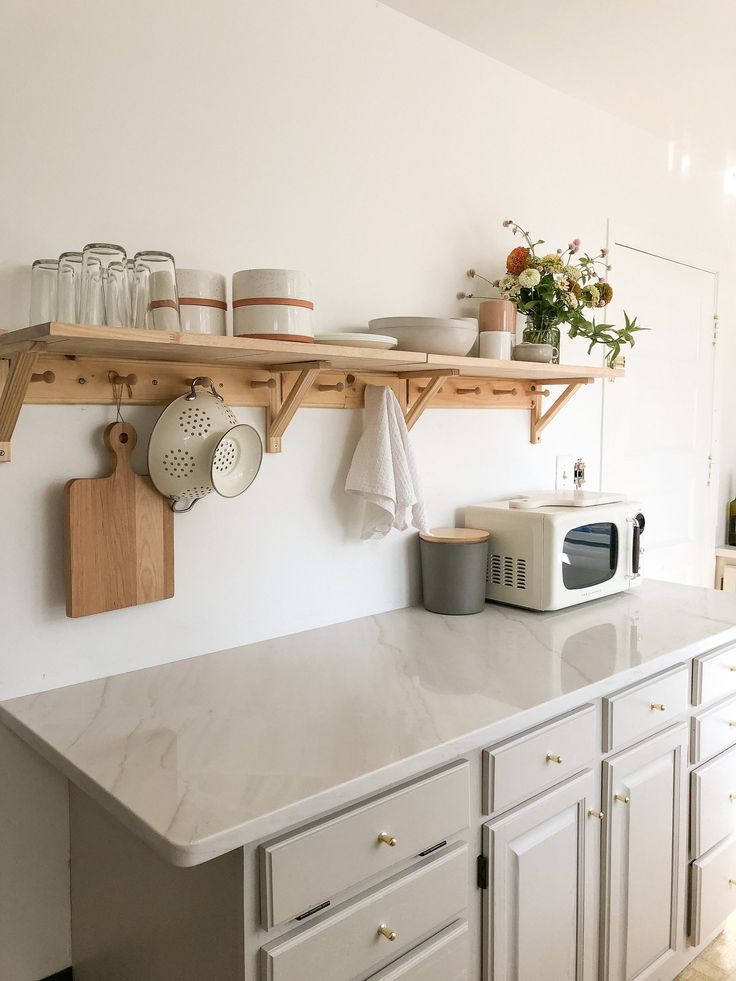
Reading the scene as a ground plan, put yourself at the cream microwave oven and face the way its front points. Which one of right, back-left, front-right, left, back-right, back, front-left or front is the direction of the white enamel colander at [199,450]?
right

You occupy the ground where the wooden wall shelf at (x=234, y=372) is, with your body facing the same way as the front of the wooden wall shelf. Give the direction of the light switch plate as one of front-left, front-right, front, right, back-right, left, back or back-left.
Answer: left

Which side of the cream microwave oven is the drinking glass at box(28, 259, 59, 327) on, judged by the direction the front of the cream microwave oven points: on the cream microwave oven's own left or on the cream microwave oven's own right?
on the cream microwave oven's own right

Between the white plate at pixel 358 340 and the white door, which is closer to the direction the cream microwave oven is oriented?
the white plate

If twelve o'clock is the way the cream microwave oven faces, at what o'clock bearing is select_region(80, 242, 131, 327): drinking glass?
The drinking glass is roughly at 3 o'clock from the cream microwave oven.

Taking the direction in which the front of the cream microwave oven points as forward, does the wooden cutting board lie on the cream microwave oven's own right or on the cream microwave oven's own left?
on the cream microwave oven's own right

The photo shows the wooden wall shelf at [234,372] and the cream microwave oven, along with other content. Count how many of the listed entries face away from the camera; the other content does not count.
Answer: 0
